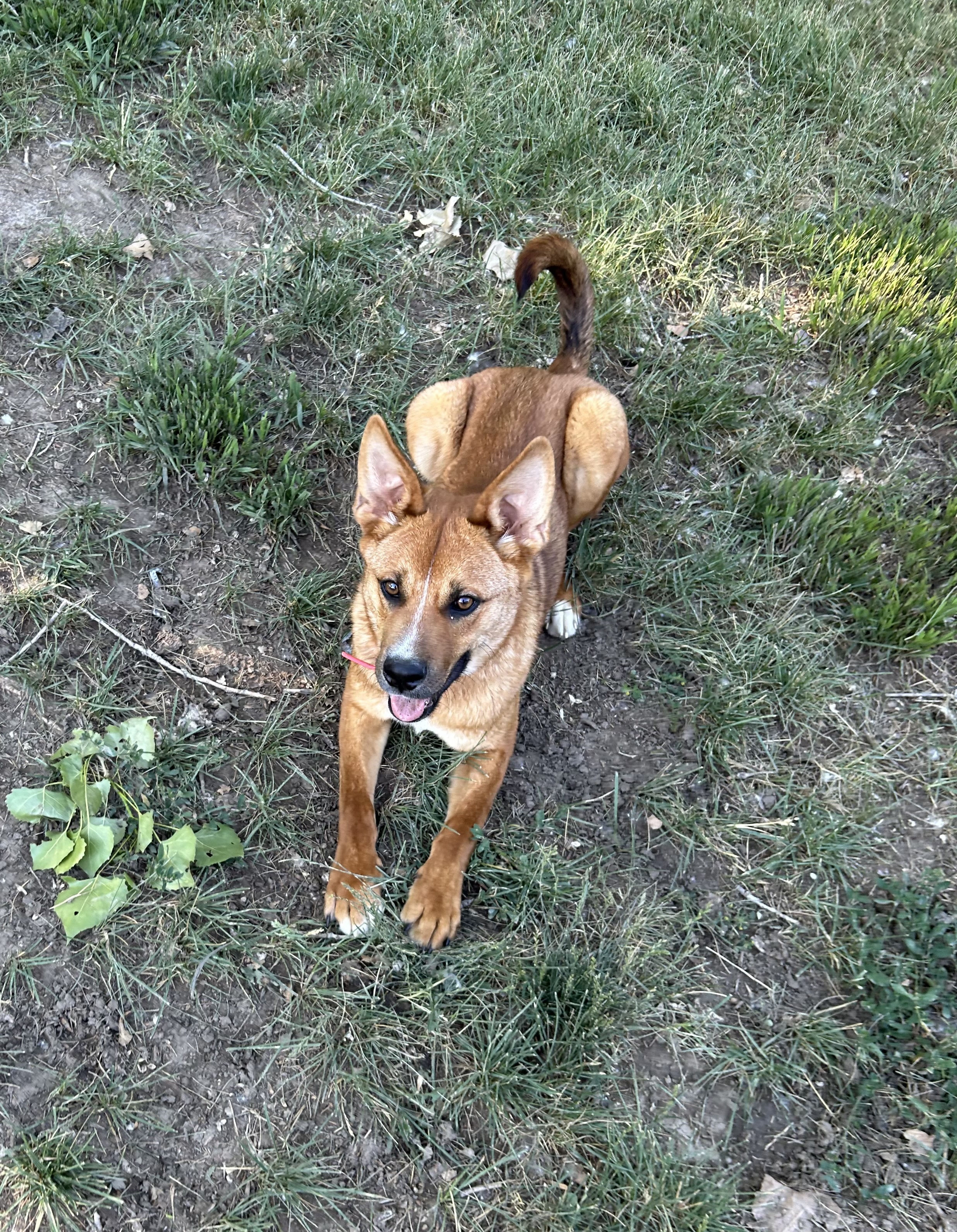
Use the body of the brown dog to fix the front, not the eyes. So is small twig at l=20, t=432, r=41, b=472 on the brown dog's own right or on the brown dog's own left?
on the brown dog's own right

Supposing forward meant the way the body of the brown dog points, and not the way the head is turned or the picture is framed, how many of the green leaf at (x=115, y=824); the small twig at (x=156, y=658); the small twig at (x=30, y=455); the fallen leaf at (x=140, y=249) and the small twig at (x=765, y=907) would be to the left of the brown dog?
1

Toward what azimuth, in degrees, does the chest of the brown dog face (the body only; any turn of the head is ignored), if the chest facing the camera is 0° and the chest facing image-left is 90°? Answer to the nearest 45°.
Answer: approximately 0°

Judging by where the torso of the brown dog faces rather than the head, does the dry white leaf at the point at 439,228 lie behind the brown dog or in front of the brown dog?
behind

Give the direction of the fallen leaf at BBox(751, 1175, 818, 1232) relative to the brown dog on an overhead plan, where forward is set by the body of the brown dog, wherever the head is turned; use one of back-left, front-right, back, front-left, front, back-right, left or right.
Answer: front-left

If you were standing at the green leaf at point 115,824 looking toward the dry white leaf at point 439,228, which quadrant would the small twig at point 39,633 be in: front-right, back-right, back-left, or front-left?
front-left

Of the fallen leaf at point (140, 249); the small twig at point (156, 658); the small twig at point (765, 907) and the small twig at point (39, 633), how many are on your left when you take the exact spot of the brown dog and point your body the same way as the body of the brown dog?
1

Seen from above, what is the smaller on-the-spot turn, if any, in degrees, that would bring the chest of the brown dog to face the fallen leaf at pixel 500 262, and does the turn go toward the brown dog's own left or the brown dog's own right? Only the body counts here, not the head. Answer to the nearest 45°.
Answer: approximately 180°

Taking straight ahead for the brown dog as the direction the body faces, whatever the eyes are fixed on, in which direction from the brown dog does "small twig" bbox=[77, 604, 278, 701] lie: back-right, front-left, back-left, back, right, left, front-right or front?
right

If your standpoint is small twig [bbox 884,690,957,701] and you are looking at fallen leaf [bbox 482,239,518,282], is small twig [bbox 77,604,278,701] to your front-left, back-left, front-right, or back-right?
front-left

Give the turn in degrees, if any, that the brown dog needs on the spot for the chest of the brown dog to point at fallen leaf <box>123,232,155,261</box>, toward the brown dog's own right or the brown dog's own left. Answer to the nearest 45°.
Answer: approximately 135° to the brown dog's own right

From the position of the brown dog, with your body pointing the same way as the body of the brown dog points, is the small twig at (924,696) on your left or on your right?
on your left

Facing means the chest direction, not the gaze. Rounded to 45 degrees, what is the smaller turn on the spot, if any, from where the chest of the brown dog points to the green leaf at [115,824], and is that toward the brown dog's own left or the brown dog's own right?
approximately 45° to the brown dog's own right
